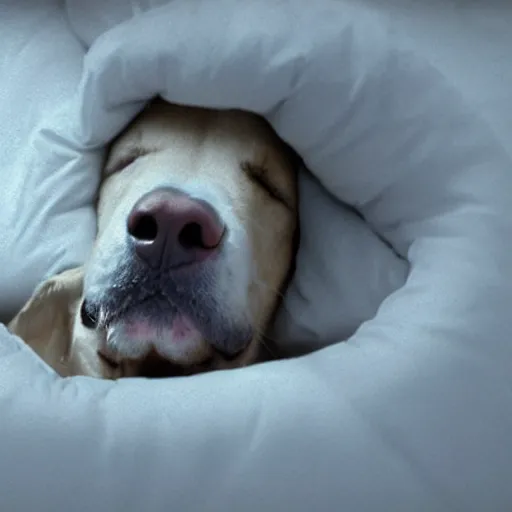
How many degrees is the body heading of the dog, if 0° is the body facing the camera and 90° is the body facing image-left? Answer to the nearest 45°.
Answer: approximately 0°
